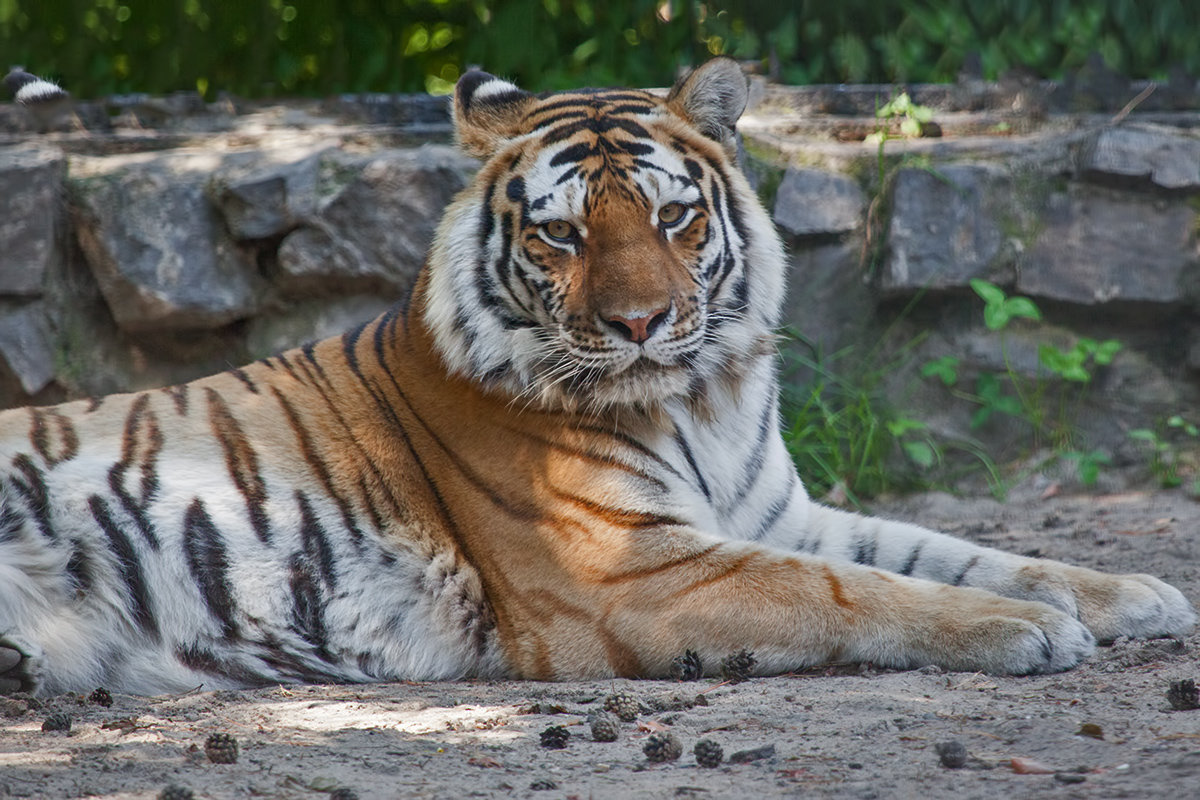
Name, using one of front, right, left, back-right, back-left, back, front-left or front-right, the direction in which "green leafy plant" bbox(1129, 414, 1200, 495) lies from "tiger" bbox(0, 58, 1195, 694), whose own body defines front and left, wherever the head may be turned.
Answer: front-left

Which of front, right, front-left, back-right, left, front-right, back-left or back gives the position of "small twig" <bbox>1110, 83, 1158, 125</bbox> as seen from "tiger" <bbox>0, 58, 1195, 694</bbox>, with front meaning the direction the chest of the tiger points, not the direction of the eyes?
front-left

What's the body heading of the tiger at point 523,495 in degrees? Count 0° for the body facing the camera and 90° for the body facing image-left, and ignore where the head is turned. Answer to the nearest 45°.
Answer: approximately 270°

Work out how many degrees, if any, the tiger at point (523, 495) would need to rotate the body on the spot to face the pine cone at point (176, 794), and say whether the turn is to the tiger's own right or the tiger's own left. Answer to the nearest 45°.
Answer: approximately 90° to the tiger's own right

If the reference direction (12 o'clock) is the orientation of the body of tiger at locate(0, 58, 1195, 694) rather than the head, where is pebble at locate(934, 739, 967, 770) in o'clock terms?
The pebble is roughly at 2 o'clock from the tiger.

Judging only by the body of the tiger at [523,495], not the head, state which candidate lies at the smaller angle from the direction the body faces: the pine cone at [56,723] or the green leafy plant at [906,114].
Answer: the green leafy plant

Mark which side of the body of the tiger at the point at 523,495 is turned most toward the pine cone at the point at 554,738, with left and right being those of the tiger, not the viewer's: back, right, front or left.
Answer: right

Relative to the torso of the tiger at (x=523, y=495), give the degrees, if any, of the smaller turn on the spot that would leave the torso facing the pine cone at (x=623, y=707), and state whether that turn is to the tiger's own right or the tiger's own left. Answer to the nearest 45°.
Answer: approximately 90° to the tiger's own right

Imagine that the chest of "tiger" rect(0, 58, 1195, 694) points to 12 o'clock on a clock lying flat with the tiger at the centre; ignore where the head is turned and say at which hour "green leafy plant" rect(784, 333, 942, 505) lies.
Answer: The green leafy plant is roughly at 10 o'clock from the tiger.

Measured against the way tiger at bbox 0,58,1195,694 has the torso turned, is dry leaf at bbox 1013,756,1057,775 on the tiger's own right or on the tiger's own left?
on the tiger's own right

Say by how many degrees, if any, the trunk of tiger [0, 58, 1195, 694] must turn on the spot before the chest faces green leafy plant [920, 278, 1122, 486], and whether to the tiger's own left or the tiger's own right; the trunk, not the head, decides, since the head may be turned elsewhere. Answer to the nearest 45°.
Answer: approximately 45° to the tiger's own left

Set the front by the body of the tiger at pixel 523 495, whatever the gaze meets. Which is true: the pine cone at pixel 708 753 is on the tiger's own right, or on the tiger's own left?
on the tiger's own right

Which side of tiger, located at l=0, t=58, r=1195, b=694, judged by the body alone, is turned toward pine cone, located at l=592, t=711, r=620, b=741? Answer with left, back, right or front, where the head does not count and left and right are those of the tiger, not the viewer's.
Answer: right
